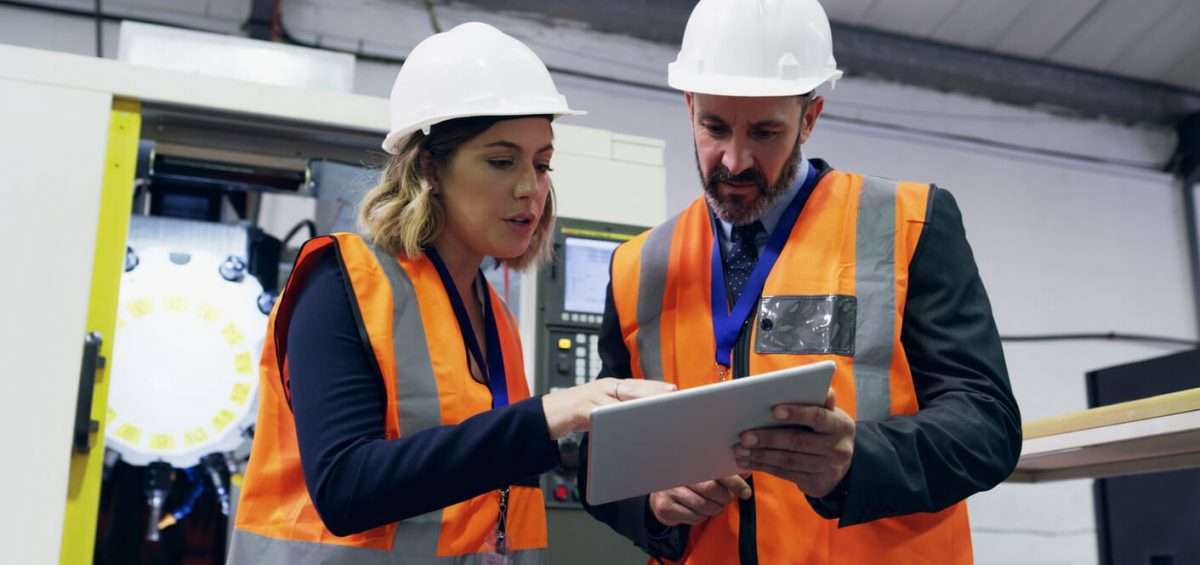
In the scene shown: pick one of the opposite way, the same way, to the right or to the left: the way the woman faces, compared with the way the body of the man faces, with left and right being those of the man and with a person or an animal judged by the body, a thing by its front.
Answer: to the left

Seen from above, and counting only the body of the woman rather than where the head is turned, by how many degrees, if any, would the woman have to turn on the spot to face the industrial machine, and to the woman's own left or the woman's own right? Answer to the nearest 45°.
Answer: approximately 180°

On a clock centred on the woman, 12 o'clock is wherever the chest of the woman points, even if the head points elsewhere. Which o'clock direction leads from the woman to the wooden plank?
The wooden plank is roughly at 10 o'clock from the woman.

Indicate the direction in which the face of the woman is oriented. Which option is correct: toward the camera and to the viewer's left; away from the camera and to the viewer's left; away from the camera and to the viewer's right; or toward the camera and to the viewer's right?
toward the camera and to the viewer's right

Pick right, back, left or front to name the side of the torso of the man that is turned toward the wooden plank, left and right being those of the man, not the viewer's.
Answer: back

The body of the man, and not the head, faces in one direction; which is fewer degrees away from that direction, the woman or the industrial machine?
the woman

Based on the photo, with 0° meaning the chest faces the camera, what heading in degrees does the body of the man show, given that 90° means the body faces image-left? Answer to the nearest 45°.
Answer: approximately 45°

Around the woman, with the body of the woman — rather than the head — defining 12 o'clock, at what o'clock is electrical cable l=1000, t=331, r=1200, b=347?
The electrical cable is roughly at 9 o'clock from the woman.

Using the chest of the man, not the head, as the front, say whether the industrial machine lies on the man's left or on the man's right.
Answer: on the man's right

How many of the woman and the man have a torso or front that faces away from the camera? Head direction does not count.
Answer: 0
